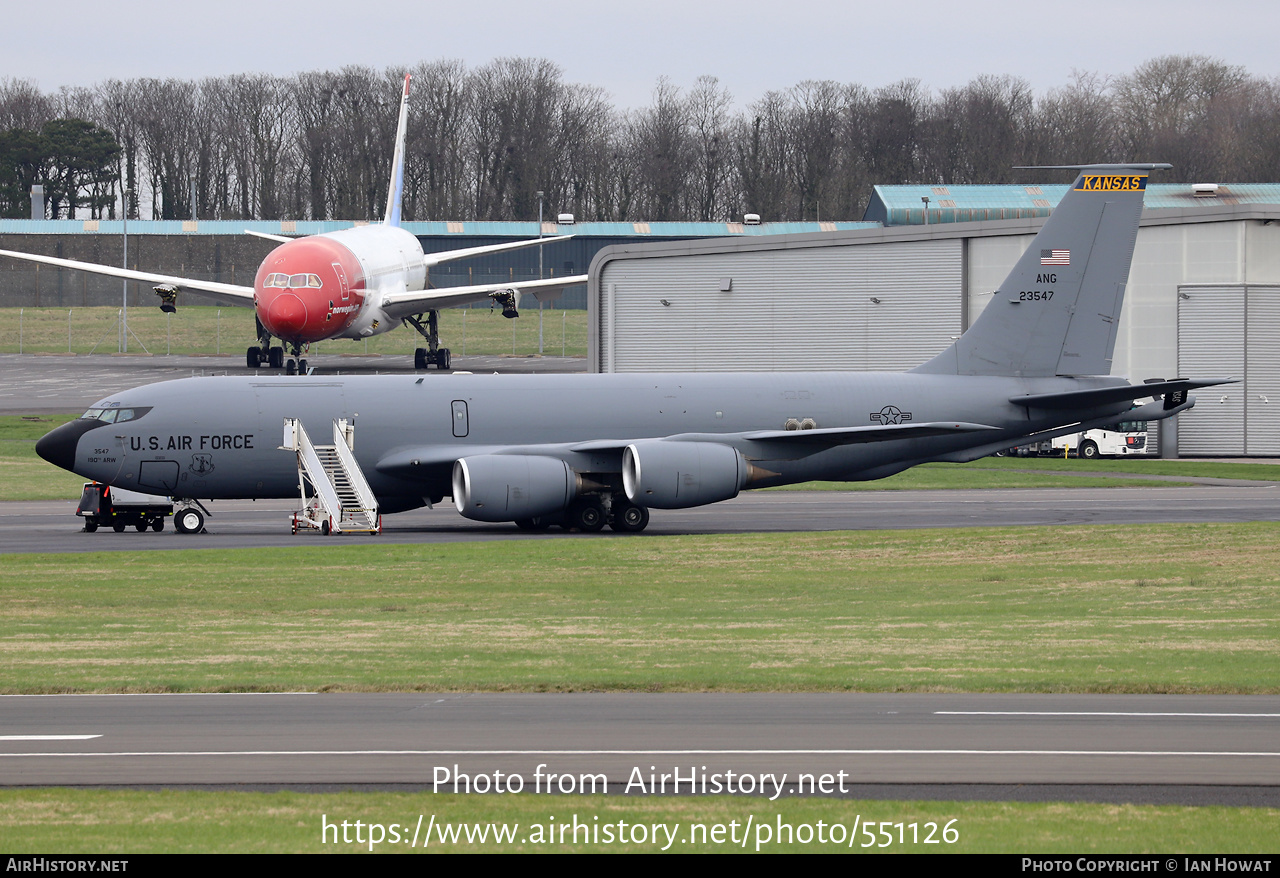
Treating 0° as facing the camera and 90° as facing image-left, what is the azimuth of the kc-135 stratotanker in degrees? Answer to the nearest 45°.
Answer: approximately 90°

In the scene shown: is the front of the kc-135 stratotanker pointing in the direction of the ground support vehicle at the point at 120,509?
yes
